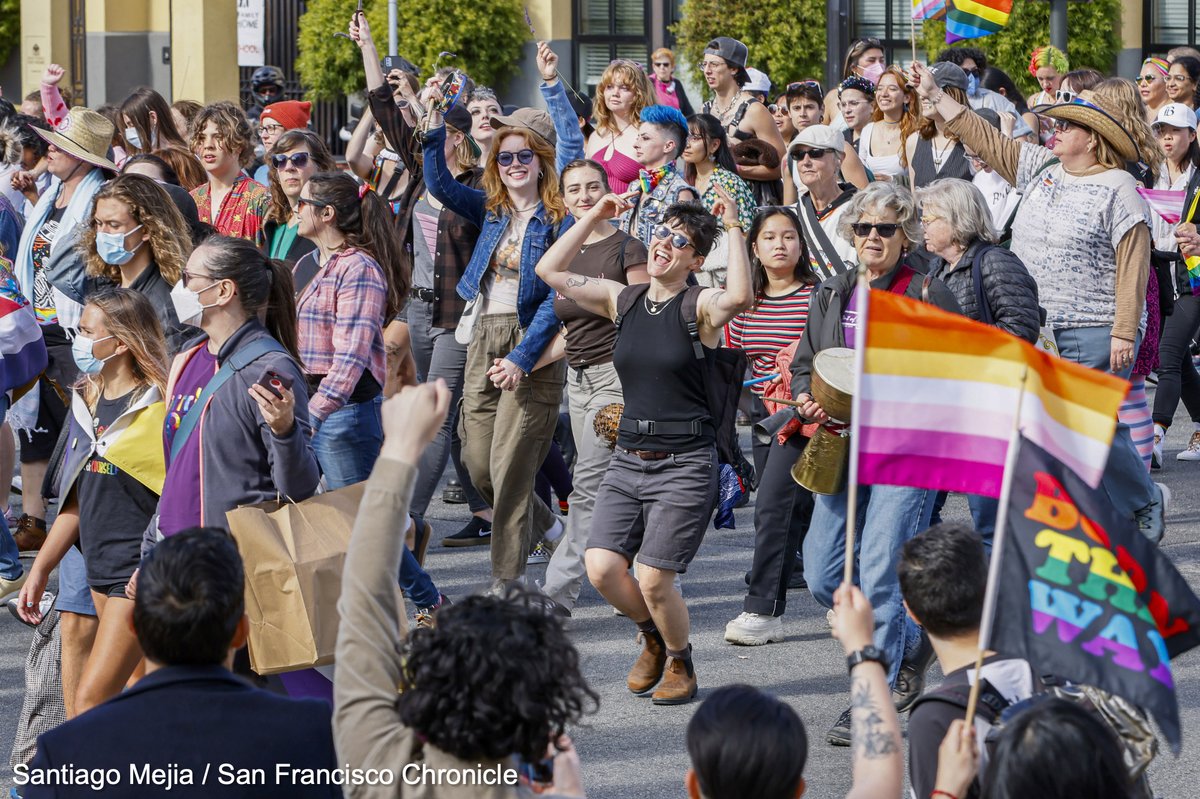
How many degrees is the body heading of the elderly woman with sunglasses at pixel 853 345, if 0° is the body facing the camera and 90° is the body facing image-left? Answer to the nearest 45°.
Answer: approximately 45°

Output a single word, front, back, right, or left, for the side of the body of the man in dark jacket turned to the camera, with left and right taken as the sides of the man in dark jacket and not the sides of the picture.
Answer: back

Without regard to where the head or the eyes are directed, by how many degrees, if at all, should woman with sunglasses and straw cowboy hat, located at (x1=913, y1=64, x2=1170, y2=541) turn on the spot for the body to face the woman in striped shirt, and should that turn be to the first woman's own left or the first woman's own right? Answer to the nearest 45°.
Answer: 0° — they already face them

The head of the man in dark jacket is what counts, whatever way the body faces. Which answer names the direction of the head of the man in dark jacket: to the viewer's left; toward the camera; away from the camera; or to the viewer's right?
away from the camera

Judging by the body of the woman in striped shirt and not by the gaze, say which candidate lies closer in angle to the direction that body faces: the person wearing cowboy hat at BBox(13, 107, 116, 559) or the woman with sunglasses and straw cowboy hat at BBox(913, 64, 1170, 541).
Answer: the person wearing cowboy hat

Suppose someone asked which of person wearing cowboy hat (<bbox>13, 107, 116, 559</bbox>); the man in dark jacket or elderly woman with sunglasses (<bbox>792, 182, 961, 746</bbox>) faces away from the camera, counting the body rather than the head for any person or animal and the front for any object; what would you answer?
the man in dark jacket

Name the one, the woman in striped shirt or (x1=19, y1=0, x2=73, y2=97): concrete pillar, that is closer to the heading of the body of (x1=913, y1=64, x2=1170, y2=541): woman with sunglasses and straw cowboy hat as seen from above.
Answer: the woman in striped shirt

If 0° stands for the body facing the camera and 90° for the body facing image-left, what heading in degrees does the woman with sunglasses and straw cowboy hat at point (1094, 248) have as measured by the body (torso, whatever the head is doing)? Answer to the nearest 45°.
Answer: approximately 45°

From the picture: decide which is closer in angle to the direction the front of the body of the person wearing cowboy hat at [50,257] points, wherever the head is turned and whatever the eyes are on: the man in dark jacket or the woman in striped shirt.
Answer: the man in dark jacket
